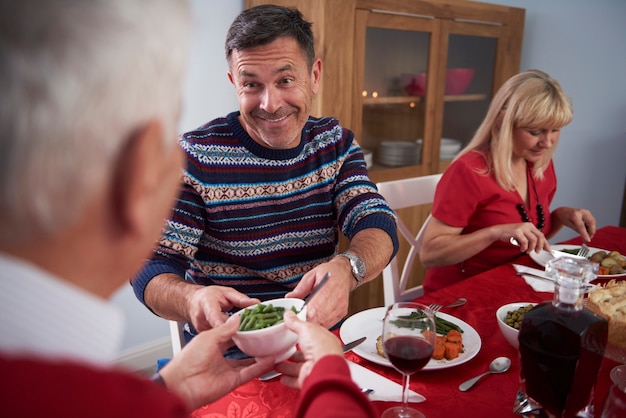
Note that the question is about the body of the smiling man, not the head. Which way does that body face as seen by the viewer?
toward the camera

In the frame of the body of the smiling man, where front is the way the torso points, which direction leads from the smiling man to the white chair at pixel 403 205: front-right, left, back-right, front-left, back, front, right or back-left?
back-left

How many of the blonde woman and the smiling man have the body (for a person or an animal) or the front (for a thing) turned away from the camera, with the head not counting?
0

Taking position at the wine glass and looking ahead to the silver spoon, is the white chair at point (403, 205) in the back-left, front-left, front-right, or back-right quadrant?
front-left

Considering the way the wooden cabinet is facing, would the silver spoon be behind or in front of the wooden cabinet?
in front

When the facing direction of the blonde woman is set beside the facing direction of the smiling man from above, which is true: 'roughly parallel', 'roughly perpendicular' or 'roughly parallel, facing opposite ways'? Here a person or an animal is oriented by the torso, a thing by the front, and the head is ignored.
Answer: roughly parallel

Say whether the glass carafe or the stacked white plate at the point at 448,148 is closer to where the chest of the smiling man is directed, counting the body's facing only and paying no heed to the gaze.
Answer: the glass carafe

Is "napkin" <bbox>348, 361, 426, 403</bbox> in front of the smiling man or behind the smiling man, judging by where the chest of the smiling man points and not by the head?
in front

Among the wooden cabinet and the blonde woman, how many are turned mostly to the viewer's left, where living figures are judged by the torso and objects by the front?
0
